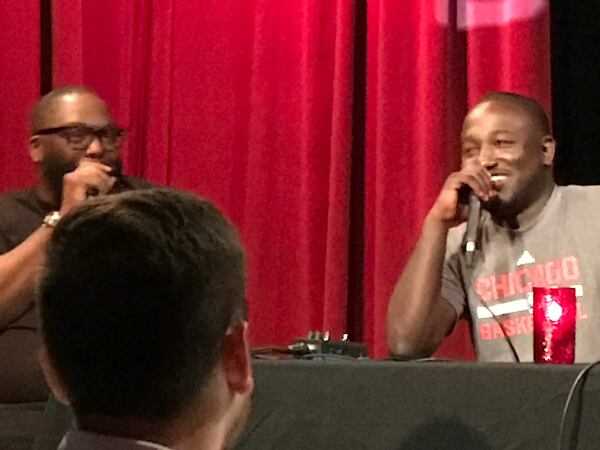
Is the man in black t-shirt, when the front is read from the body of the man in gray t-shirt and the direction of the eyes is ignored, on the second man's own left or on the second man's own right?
on the second man's own right

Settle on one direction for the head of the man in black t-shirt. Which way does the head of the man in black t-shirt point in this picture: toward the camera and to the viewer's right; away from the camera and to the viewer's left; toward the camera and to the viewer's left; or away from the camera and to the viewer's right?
toward the camera and to the viewer's right

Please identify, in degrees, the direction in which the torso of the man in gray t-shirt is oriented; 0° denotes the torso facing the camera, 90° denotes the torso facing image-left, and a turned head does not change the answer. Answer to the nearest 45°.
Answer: approximately 45°

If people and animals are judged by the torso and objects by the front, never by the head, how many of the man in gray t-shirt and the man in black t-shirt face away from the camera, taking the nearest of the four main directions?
0

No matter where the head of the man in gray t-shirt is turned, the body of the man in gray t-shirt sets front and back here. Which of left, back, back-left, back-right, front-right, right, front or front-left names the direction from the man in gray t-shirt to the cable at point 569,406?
front-left

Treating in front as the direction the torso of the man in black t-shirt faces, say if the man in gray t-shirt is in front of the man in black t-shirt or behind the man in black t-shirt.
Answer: in front

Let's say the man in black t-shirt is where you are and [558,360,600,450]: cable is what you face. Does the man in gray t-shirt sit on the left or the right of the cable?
left

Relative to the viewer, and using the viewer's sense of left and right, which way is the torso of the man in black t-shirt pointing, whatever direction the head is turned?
facing the viewer and to the right of the viewer

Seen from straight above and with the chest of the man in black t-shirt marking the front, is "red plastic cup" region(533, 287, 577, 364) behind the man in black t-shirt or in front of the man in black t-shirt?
in front
